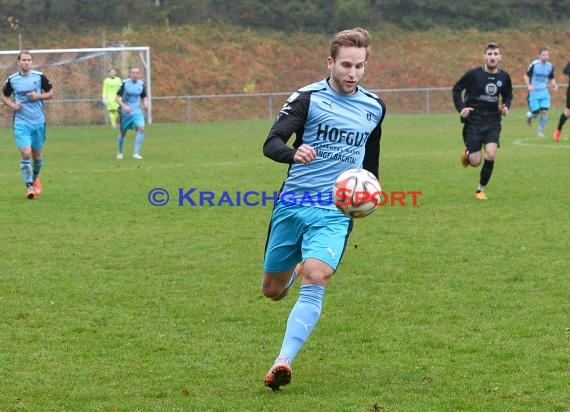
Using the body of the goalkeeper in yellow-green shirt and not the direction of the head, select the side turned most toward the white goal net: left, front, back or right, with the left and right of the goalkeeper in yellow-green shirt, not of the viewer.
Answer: back

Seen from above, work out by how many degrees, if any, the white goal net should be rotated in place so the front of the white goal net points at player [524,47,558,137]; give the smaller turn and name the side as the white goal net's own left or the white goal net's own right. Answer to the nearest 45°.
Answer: approximately 45° to the white goal net's own left

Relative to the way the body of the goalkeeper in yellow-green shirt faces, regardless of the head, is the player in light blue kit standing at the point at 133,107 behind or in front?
in front

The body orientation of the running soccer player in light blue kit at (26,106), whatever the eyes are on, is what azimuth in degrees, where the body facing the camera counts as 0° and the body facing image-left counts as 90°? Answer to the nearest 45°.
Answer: approximately 0°

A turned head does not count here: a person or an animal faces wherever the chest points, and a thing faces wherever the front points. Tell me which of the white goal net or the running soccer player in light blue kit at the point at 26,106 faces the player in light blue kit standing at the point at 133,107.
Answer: the white goal net

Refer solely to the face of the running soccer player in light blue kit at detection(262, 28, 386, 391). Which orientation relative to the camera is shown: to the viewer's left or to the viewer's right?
to the viewer's right

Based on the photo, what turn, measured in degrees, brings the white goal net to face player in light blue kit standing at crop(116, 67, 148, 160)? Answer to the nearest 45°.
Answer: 0° — it already faces them

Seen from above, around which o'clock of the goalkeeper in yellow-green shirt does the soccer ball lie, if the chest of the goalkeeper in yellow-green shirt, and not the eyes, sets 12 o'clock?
The soccer ball is roughly at 12 o'clock from the goalkeeper in yellow-green shirt.
